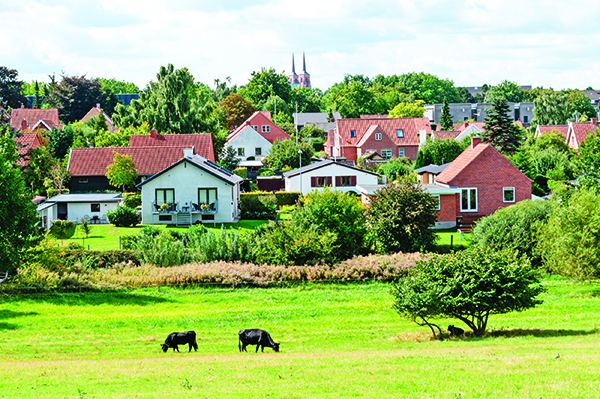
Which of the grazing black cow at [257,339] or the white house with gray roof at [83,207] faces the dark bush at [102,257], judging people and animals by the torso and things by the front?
the white house with gray roof

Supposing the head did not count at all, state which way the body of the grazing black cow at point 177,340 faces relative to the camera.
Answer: to the viewer's left

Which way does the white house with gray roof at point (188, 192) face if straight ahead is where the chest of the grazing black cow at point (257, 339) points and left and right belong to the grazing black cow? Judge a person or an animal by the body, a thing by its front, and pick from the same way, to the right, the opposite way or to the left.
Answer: to the right

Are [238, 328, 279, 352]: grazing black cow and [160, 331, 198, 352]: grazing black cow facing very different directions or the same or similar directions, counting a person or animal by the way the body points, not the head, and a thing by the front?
very different directions

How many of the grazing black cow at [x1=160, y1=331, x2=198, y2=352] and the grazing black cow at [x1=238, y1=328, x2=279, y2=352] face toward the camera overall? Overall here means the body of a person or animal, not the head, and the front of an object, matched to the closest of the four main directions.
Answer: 0

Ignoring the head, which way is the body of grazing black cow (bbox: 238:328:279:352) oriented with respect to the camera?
to the viewer's right

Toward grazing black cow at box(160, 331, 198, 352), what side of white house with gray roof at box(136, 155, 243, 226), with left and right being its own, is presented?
front

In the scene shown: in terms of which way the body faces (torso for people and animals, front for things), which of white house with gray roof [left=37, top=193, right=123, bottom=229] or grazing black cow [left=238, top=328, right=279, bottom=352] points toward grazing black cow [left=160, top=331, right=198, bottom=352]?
the white house with gray roof

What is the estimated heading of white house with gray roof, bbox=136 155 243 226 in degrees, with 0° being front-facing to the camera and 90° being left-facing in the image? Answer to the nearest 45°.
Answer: approximately 0°

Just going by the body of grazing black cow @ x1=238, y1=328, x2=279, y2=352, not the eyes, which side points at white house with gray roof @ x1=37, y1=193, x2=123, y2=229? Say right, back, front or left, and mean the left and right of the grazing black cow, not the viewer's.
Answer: left

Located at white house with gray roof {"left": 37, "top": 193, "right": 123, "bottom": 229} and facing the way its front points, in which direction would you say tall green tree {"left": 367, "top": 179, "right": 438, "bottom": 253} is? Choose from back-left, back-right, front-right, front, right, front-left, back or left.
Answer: front-left

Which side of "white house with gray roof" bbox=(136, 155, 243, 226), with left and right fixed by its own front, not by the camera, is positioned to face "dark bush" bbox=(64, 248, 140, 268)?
front

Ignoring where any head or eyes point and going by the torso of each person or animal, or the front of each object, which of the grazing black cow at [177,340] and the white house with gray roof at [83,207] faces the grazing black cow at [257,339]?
the white house with gray roof

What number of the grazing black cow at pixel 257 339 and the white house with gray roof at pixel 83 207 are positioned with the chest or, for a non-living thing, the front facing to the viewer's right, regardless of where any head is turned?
1

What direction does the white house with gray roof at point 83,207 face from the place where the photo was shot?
facing the viewer

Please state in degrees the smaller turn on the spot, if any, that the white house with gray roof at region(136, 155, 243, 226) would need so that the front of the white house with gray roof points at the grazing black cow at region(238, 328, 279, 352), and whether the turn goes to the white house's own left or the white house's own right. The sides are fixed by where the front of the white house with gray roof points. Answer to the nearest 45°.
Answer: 0° — it already faces it

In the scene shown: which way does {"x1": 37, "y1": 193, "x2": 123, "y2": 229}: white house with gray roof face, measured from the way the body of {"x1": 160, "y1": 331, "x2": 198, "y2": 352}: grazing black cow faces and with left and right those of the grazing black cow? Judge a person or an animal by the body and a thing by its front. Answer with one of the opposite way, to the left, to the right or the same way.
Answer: to the left
